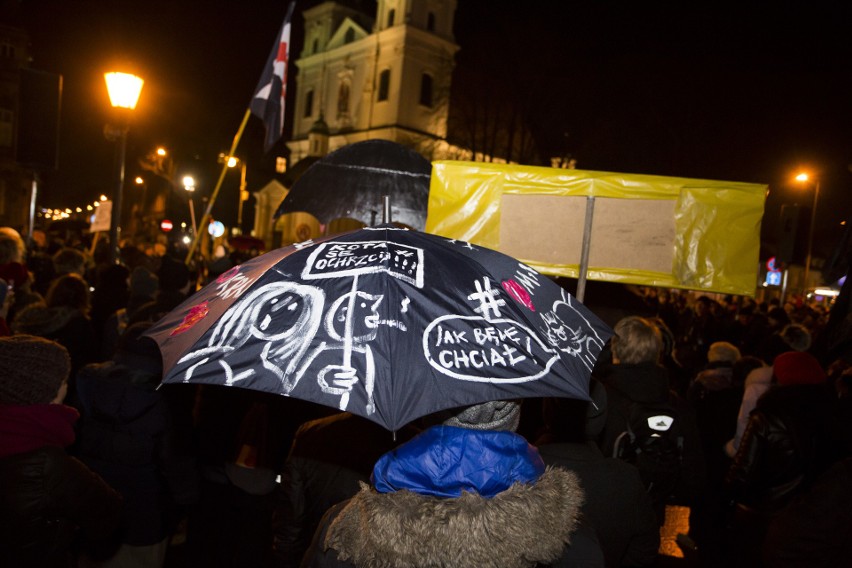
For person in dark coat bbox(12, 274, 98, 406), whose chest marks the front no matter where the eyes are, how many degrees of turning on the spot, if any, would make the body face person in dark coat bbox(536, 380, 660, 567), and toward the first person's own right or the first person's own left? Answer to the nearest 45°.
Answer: approximately 135° to the first person's own right

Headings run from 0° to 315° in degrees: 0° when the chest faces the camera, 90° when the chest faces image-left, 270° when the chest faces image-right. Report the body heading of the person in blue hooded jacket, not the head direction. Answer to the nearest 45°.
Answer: approximately 180°

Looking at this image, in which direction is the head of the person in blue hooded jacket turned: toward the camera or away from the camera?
away from the camera

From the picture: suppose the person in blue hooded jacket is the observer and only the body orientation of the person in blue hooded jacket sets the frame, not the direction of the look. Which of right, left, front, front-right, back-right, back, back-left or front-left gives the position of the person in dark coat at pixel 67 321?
front-left

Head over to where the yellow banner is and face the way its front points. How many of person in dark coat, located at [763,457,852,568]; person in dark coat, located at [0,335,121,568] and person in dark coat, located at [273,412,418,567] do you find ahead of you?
0

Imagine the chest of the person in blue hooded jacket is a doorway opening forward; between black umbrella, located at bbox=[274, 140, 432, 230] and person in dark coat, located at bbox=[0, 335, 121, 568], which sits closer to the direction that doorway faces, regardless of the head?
the black umbrella

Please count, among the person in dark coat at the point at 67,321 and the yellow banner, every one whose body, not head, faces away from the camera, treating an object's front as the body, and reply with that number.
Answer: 2

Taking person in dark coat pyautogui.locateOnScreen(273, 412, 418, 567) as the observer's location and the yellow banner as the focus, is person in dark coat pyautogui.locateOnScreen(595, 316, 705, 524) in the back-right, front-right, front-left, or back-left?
front-right

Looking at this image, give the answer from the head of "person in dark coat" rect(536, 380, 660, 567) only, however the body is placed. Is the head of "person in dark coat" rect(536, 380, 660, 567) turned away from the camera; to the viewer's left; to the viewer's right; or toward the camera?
away from the camera

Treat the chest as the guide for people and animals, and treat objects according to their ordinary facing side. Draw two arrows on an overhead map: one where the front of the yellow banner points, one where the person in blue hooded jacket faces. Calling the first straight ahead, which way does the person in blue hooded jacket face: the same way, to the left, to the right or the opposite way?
the same way

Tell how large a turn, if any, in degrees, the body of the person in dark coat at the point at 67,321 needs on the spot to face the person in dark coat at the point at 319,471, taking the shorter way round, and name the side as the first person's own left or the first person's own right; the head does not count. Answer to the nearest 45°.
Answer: approximately 180°

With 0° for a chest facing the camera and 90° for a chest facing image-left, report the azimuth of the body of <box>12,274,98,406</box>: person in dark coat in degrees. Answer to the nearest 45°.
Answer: approximately 180°

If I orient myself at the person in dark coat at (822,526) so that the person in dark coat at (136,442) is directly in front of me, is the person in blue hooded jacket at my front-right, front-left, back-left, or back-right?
front-left

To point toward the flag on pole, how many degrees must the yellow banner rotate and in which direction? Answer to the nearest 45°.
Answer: approximately 45° to its left

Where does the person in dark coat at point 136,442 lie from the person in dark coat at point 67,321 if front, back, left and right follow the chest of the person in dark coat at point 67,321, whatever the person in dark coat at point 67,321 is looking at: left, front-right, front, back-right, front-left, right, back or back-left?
back

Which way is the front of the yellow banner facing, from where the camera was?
facing away from the viewer
